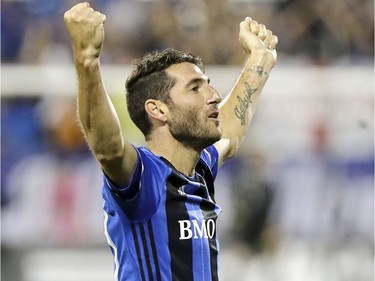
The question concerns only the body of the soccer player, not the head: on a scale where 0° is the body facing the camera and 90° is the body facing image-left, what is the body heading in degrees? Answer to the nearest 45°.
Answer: approximately 315°
